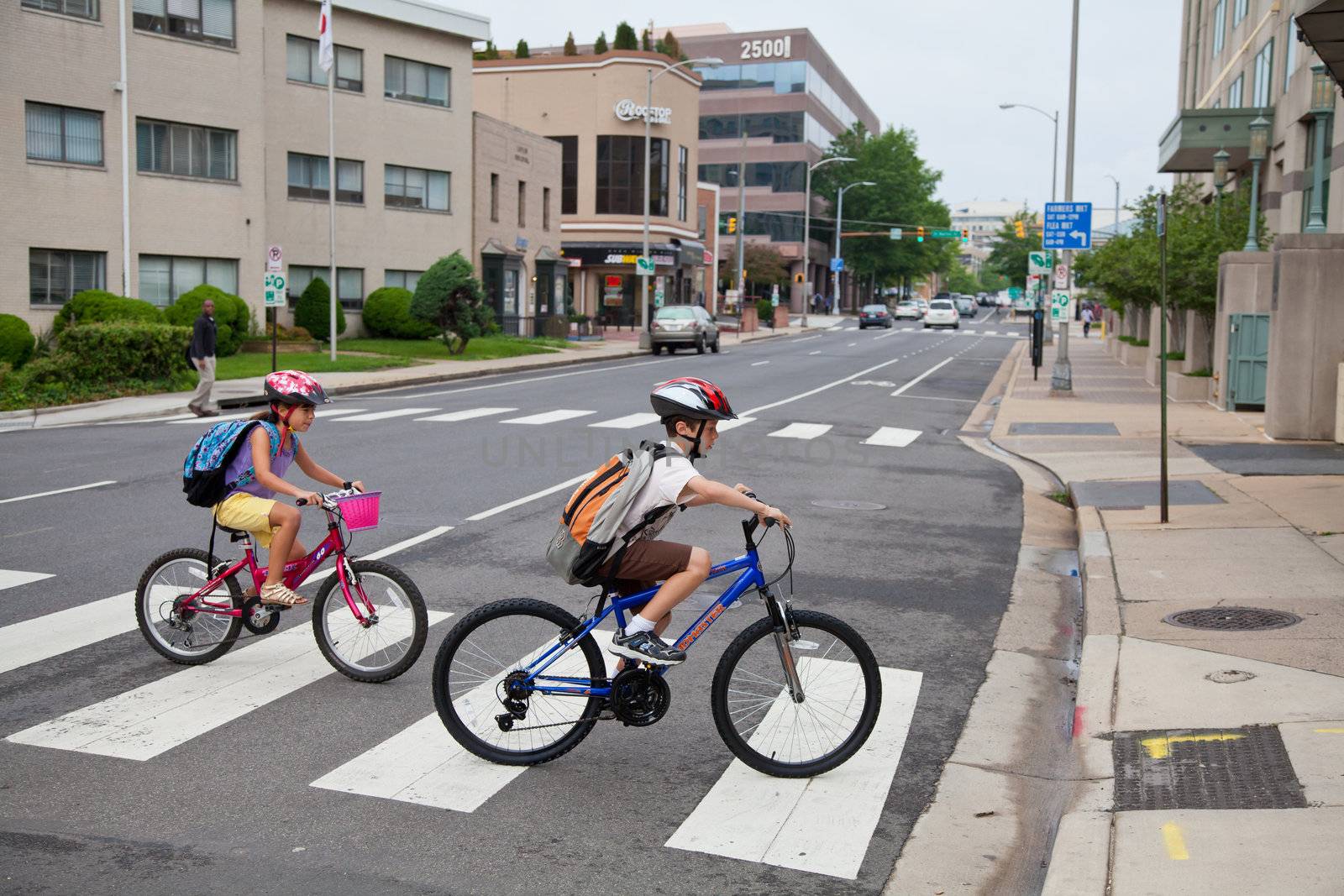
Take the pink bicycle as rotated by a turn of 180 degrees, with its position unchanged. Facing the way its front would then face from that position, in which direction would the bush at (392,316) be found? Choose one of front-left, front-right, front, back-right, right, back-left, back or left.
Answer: right

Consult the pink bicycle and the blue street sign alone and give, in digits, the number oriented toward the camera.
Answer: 1

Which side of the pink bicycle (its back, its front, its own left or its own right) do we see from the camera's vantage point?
right

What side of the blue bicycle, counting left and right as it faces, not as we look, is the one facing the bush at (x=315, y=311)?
left

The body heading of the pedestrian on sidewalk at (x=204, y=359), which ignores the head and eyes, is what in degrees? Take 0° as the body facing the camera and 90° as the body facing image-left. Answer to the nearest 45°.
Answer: approximately 270°

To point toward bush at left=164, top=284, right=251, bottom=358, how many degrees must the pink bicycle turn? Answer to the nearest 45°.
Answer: approximately 90° to its left

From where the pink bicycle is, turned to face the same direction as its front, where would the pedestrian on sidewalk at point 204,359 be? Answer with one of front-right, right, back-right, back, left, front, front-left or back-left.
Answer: left
